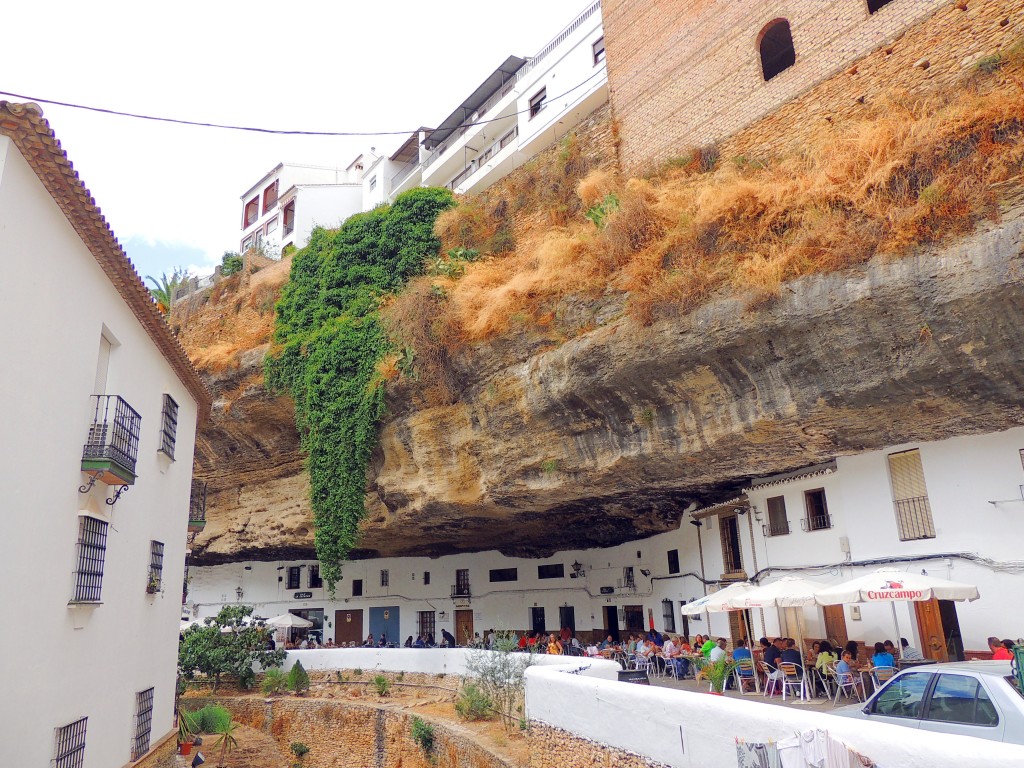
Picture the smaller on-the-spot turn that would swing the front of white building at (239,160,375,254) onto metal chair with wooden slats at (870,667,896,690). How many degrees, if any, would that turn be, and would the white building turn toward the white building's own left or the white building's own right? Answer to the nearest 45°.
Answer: approximately 45° to the white building's own left

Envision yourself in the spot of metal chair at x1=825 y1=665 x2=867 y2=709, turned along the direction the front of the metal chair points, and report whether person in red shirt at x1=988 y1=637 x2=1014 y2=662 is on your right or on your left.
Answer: on your right

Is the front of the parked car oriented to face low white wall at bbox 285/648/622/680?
yes

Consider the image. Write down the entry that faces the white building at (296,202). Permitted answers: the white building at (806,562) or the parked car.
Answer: the parked car

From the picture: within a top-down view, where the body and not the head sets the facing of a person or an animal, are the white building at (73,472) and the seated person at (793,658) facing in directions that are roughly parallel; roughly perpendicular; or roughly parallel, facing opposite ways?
roughly perpendicular

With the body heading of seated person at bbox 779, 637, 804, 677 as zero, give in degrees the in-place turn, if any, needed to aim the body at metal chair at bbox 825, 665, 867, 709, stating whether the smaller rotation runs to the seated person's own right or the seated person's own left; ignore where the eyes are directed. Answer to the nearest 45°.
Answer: approximately 135° to the seated person's own right

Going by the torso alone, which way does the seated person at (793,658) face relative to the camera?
away from the camera

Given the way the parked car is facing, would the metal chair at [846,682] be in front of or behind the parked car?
in front

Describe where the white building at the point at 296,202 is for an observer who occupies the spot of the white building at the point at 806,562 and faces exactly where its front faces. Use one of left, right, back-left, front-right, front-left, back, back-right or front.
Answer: right

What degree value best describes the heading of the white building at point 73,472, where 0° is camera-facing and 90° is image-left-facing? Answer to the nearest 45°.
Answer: approximately 315°

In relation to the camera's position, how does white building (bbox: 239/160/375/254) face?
facing the viewer and to the left of the viewer

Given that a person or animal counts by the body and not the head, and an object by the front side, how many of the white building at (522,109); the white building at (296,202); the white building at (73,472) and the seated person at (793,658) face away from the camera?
1
